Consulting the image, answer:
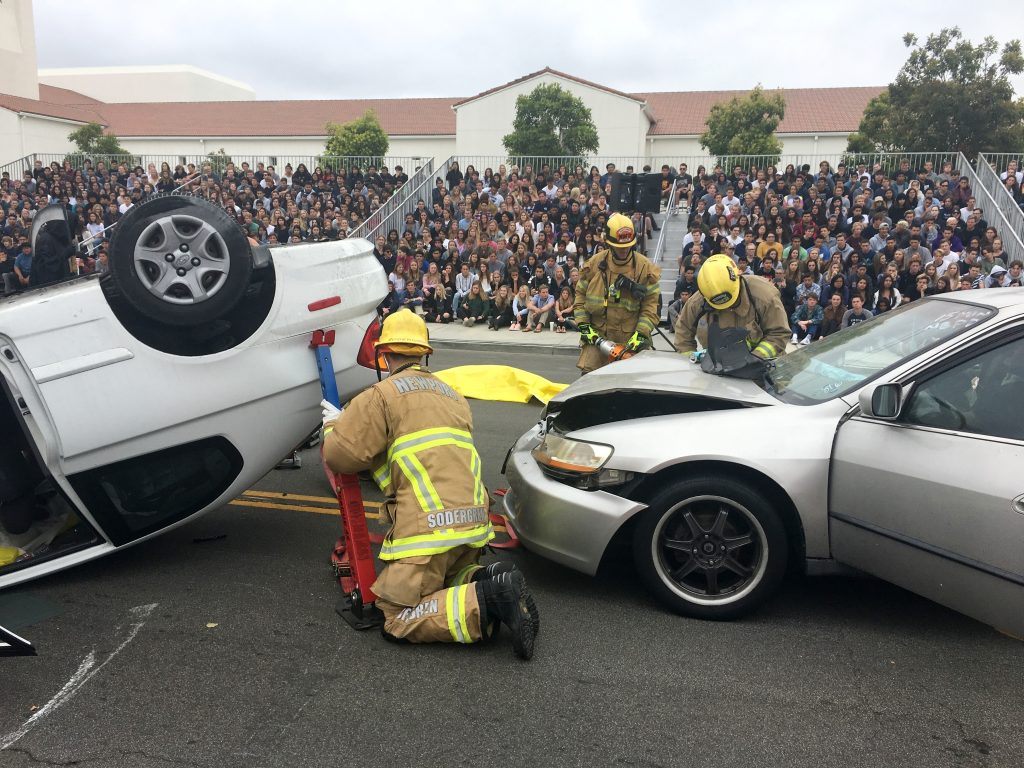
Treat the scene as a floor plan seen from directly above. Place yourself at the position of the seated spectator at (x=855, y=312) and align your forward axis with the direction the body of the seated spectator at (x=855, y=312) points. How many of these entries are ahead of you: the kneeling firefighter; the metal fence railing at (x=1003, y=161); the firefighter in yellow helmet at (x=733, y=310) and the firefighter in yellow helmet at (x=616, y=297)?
3

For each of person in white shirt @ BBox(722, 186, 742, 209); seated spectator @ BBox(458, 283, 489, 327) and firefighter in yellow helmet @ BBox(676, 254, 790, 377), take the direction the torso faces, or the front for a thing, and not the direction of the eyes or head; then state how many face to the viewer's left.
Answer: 0

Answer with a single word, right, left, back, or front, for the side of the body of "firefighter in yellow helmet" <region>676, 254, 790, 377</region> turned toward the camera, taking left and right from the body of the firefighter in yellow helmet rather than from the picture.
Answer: front

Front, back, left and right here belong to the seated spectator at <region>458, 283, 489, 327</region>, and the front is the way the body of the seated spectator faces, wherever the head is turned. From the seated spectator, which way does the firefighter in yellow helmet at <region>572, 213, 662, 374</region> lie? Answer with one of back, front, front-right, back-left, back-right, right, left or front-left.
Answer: front

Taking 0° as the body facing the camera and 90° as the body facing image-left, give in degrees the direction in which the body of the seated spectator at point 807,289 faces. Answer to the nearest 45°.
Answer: approximately 0°

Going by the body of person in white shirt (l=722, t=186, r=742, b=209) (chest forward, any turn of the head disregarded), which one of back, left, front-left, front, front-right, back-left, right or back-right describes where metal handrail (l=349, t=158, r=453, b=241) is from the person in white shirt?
right

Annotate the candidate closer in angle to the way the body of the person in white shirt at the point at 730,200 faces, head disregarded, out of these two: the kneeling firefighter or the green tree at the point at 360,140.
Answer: the kneeling firefighter

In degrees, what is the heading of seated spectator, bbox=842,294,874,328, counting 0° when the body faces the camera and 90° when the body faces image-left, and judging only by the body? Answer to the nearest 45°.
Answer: approximately 0°

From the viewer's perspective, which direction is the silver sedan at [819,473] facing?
to the viewer's left

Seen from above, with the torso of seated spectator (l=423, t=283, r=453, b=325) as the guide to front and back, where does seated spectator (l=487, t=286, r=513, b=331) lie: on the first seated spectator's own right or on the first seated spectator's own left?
on the first seated spectator's own left

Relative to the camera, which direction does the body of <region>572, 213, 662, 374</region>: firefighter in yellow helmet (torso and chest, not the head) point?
toward the camera

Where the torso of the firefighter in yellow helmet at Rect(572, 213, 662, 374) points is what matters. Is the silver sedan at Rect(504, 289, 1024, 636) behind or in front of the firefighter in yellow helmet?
in front

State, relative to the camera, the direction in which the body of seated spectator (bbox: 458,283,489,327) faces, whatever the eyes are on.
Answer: toward the camera
